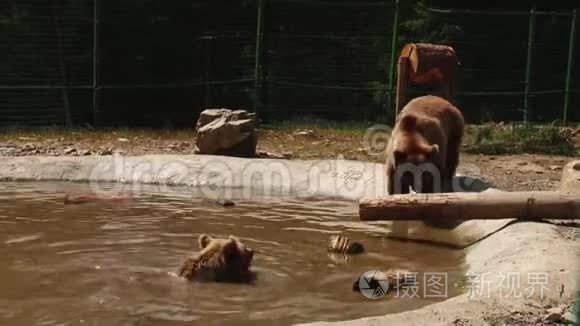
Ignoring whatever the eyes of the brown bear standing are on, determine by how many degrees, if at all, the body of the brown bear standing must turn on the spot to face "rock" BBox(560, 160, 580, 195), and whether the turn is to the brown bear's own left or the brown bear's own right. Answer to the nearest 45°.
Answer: approximately 135° to the brown bear's own left

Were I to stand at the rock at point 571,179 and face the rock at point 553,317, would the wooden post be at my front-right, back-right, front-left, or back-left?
back-right

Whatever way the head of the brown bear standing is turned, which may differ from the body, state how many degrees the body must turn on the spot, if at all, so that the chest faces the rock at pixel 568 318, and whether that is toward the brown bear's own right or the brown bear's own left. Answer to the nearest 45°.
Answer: approximately 45° to the brown bear's own left

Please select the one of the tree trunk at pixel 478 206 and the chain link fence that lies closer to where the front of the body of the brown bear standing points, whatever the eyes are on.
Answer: the tree trunk

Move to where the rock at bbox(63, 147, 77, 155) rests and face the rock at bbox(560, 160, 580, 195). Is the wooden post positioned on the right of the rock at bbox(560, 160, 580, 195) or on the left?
left

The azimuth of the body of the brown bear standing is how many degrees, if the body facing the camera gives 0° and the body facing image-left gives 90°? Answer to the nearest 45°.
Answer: approximately 45°

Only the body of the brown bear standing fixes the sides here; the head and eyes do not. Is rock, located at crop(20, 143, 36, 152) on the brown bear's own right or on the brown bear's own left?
on the brown bear's own right

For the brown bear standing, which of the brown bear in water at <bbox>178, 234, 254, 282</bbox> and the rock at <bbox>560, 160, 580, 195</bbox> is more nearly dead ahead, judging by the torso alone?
the brown bear in water

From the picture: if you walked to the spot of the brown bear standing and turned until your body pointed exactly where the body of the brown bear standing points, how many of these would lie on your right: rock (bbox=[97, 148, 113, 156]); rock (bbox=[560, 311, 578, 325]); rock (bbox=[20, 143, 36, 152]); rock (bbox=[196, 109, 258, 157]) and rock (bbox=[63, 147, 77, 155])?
4
